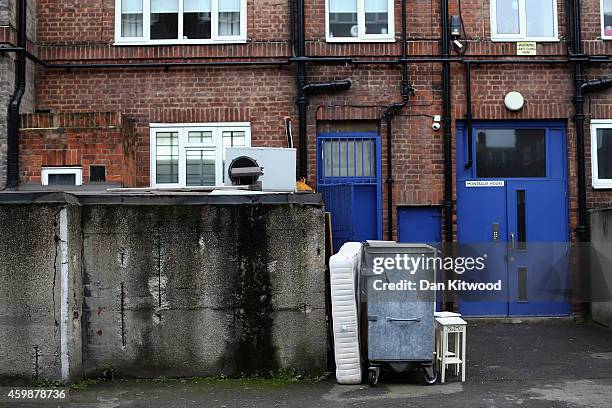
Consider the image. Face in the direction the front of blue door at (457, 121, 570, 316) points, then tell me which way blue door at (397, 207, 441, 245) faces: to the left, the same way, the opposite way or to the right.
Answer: the same way

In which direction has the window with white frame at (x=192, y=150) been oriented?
toward the camera

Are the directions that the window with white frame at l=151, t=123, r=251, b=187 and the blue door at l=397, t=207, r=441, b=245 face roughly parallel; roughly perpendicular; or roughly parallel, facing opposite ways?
roughly parallel

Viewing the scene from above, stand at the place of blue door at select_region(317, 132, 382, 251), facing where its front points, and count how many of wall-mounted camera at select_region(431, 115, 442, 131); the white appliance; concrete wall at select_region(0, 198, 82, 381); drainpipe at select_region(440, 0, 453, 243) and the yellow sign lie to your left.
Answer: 3

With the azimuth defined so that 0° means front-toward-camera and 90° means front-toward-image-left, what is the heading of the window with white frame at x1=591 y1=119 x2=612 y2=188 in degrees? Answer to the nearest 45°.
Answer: approximately 0°

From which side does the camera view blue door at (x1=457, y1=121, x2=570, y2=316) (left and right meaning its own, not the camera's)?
front

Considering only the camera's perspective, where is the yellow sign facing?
facing the viewer

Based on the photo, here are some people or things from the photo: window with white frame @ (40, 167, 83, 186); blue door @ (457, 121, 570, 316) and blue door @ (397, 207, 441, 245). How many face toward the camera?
3

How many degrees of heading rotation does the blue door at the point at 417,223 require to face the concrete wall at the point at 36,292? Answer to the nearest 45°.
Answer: approximately 45° to its right

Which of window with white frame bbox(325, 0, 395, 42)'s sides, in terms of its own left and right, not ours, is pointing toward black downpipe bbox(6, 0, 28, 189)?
right

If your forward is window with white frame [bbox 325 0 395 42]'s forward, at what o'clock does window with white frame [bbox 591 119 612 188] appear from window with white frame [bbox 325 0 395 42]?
The window with white frame [bbox 591 119 612 188] is roughly at 9 o'clock from the window with white frame [bbox 325 0 395 42].

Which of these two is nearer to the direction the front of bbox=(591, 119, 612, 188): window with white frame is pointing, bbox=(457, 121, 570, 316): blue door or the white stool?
the white stool

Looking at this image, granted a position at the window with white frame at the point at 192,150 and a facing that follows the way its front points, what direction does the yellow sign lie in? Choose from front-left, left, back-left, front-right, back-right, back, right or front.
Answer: left

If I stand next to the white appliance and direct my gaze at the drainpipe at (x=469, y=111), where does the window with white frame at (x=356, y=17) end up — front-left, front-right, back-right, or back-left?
front-left

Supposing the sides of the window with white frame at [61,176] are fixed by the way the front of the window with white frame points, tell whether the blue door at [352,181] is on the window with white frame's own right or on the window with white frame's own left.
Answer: on the window with white frame's own left

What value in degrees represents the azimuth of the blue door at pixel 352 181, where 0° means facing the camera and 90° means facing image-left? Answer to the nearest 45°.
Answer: approximately 0°

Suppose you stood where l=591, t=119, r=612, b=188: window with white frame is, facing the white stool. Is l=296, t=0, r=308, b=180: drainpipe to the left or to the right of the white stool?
right
